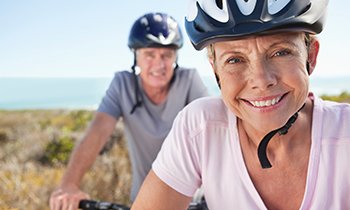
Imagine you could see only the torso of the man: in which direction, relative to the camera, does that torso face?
toward the camera

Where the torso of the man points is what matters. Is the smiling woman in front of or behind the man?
in front

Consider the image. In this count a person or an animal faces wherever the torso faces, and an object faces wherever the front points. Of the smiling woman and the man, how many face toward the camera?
2

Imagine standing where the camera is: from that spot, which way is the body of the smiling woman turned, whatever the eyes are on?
toward the camera

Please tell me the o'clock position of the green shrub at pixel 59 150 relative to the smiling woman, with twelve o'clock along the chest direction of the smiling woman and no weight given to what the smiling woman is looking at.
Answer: The green shrub is roughly at 5 o'clock from the smiling woman.

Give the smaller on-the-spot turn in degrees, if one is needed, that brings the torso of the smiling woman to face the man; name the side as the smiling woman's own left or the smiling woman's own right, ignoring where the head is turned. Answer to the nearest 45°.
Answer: approximately 135° to the smiling woman's own right

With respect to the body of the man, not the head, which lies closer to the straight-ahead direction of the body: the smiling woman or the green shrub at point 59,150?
the smiling woman

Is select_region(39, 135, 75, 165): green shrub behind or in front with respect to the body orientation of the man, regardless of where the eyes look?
behind
